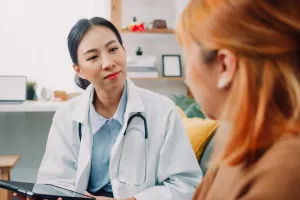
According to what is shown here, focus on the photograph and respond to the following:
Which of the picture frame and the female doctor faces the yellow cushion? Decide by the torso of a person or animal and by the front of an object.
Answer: the picture frame

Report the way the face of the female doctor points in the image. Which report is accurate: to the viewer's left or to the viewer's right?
to the viewer's right

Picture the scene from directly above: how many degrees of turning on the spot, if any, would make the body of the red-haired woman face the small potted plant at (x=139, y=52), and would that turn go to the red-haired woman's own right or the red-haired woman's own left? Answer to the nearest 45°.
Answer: approximately 45° to the red-haired woman's own right

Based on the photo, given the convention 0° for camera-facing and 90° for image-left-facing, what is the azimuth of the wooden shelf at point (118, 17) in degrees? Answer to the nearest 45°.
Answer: approximately 0°

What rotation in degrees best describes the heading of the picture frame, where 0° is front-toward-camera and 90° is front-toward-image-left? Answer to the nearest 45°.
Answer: approximately 0°

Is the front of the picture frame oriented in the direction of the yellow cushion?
yes

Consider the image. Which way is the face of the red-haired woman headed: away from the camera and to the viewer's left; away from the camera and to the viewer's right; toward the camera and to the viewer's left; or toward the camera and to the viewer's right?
away from the camera and to the viewer's left

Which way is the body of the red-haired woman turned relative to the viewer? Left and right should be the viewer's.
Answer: facing away from the viewer and to the left of the viewer

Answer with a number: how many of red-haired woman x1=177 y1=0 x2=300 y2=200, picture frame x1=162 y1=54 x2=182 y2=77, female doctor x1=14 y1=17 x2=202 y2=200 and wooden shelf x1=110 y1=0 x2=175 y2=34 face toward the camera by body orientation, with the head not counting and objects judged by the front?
3

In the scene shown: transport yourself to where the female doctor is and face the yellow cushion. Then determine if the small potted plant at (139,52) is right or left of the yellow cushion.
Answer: left
